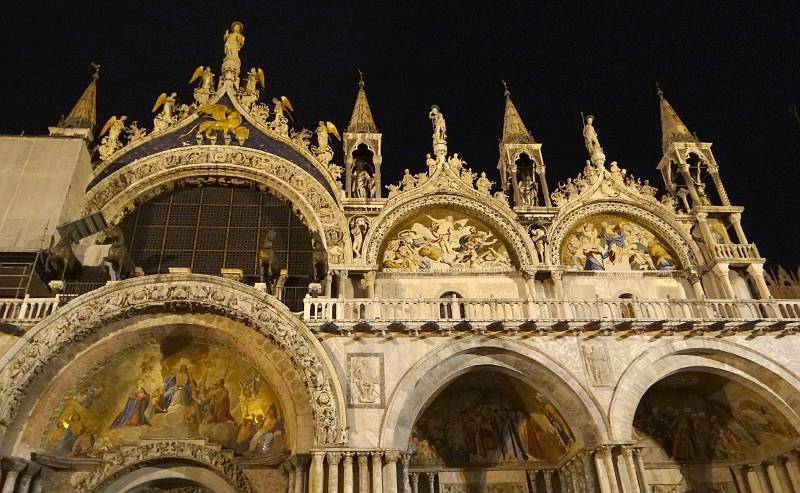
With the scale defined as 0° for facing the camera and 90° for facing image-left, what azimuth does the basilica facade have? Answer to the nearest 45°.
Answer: approximately 0°
